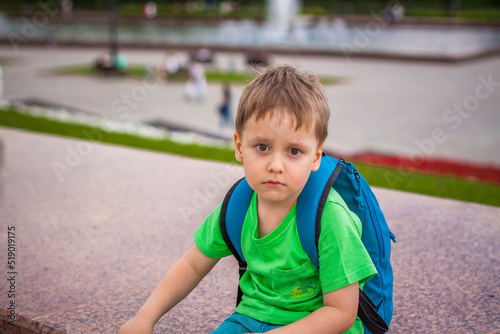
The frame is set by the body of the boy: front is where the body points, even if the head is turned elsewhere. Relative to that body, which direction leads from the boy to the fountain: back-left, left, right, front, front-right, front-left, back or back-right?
back-right

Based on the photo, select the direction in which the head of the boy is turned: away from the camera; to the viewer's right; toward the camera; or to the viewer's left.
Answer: toward the camera

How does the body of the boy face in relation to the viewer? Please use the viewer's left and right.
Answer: facing the viewer and to the left of the viewer
